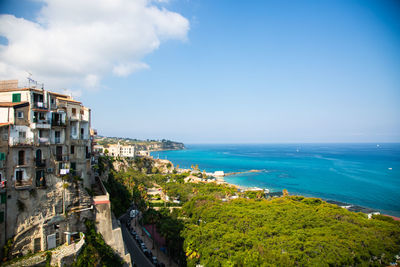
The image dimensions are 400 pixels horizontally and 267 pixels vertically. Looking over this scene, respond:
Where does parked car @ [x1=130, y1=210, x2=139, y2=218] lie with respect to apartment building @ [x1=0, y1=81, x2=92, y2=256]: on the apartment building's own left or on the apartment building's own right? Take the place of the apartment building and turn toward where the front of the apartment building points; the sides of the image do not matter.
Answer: on the apartment building's own left

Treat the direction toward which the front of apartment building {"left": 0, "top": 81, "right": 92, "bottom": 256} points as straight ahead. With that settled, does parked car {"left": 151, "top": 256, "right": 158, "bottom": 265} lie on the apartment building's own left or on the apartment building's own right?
on the apartment building's own left

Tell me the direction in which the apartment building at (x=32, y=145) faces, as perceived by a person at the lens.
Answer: facing the viewer and to the right of the viewer

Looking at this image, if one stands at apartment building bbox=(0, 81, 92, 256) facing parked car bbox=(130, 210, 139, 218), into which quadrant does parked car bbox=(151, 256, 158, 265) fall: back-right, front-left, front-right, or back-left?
front-right

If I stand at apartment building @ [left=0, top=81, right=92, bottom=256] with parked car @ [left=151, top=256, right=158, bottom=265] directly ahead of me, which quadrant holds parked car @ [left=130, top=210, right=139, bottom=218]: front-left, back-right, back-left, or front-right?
front-left
